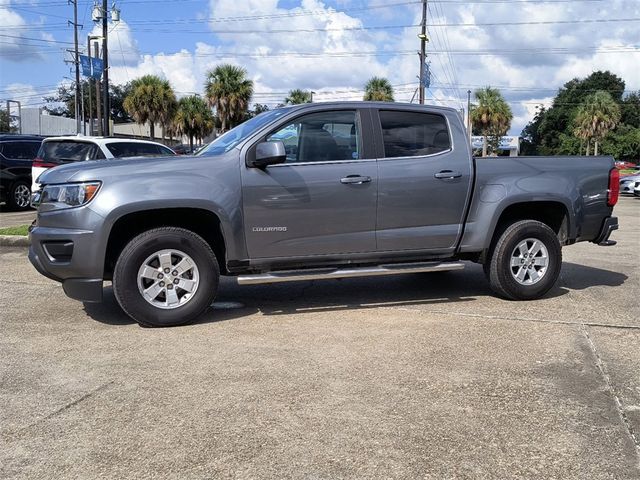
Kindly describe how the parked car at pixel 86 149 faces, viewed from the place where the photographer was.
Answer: facing away from the viewer and to the right of the viewer

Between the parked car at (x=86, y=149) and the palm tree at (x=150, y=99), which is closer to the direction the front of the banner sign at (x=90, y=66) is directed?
the parked car

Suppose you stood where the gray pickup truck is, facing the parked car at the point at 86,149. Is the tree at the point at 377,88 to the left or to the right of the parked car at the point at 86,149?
right

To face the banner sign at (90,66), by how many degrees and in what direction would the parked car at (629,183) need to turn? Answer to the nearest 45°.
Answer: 0° — it already faces it

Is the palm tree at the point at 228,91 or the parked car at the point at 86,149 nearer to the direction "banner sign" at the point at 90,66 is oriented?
the parked car

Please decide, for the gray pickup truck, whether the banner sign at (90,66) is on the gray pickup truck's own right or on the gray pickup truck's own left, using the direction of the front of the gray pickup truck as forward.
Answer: on the gray pickup truck's own right

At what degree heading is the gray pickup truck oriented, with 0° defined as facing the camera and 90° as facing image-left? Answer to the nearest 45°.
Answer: approximately 90°

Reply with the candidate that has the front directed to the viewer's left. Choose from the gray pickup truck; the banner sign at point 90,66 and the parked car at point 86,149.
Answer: the gray pickup truck
